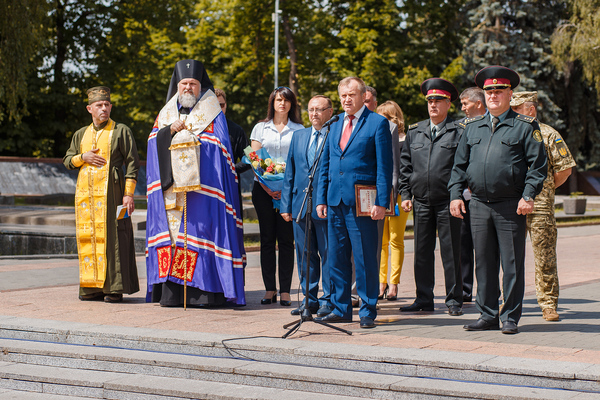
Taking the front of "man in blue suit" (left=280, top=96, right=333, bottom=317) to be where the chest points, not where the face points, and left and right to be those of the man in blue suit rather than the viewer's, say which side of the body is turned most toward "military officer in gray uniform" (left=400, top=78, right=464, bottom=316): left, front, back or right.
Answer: left

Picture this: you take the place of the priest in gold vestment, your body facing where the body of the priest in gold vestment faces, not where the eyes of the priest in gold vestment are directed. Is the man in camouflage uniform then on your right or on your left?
on your left

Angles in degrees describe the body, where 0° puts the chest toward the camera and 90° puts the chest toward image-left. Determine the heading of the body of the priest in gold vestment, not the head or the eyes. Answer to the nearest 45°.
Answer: approximately 45°

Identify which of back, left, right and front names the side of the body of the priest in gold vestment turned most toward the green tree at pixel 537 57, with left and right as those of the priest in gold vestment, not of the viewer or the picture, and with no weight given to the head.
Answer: back

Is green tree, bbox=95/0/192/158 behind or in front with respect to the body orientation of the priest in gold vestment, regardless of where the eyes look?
behind

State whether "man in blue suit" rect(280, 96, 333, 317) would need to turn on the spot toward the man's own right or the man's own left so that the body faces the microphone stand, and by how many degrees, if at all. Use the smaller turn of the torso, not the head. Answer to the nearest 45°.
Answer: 0° — they already face it

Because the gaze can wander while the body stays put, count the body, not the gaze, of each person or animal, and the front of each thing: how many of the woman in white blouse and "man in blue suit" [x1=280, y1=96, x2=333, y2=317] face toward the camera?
2

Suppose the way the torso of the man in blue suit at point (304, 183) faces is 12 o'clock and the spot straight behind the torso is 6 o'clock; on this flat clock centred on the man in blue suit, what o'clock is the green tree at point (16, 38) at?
The green tree is roughly at 5 o'clock from the man in blue suit.

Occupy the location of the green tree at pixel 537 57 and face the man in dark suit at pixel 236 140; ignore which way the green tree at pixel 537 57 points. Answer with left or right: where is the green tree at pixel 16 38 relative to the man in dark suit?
right

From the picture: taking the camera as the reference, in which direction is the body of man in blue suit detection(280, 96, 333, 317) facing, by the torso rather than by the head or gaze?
toward the camera

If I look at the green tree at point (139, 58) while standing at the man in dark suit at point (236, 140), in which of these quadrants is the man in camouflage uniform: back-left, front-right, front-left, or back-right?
back-right

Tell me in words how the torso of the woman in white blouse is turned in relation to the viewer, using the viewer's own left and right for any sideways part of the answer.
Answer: facing the viewer

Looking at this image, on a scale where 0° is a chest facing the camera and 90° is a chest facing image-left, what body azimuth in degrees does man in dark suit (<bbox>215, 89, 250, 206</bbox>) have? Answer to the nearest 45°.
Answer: approximately 45°
